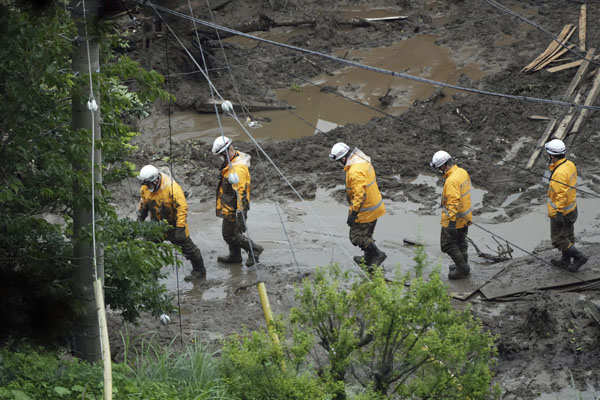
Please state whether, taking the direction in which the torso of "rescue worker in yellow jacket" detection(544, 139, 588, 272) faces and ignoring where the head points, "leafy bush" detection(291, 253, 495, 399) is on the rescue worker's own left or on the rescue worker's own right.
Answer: on the rescue worker's own left

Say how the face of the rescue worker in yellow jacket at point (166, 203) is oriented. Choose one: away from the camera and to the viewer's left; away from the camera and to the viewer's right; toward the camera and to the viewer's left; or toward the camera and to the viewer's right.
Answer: toward the camera and to the viewer's left

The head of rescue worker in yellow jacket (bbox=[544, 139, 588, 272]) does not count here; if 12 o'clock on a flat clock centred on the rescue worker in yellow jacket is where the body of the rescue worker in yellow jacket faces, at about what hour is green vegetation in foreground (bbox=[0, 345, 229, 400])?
The green vegetation in foreground is roughly at 10 o'clock from the rescue worker in yellow jacket.

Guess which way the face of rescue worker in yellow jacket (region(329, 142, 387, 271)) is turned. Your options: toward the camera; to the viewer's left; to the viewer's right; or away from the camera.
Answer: to the viewer's left

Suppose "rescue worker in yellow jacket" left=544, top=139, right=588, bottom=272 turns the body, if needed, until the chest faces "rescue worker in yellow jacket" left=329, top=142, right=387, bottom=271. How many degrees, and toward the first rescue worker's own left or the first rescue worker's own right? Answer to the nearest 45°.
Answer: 0° — they already face them

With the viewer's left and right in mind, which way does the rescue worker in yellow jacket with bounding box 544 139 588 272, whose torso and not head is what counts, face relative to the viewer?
facing to the left of the viewer

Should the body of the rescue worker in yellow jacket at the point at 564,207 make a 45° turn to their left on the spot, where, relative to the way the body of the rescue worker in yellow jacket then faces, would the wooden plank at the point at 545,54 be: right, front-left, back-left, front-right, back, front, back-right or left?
back-right

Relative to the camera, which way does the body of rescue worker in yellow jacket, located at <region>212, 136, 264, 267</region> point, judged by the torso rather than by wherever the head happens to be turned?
to the viewer's left

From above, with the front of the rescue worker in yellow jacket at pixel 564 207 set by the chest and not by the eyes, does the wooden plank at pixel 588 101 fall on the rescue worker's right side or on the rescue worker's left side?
on the rescue worker's right side

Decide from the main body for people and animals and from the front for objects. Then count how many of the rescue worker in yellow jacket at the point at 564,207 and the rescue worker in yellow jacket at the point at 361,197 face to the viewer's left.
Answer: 2

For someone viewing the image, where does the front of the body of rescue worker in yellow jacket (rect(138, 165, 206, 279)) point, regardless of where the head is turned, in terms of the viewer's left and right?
facing the viewer and to the left of the viewer

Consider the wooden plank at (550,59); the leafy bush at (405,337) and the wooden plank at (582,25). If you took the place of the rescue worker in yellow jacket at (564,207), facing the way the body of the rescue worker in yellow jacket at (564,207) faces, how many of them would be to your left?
1

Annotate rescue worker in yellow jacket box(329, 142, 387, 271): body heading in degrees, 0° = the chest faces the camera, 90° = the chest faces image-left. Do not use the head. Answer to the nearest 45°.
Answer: approximately 90°

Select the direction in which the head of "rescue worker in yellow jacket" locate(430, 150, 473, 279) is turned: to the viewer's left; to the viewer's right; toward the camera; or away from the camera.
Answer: to the viewer's left

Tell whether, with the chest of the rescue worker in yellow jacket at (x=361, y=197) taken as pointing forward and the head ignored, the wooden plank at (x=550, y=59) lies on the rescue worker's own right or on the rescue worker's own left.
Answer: on the rescue worker's own right

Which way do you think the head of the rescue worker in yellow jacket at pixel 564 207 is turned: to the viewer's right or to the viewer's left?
to the viewer's left
